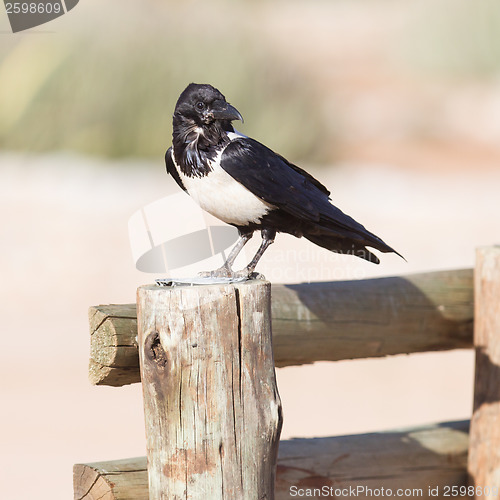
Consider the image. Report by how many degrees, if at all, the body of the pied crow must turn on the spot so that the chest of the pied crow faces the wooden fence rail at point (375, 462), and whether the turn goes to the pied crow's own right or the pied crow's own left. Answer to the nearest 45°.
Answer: approximately 180°

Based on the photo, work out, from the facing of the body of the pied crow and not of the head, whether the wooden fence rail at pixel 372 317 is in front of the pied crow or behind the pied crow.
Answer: behind

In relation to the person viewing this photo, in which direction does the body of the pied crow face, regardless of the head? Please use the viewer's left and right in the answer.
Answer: facing the viewer and to the left of the viewer
